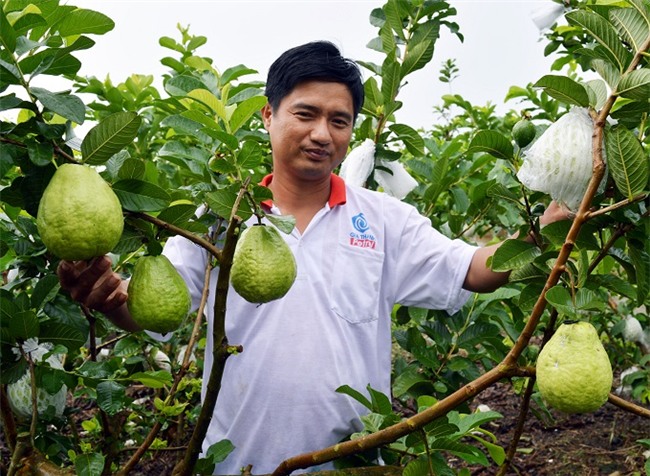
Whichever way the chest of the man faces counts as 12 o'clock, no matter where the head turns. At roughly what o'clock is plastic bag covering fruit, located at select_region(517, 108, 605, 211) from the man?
The plastic bag covering fruit is roughly at 9 o'clock from the man.

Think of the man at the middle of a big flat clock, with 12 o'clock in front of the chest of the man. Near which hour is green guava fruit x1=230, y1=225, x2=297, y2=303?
The green guava fruit is roughly at 12 o'clock from the man.

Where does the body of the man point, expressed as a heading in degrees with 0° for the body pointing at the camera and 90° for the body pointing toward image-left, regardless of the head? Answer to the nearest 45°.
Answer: approximately 0°
